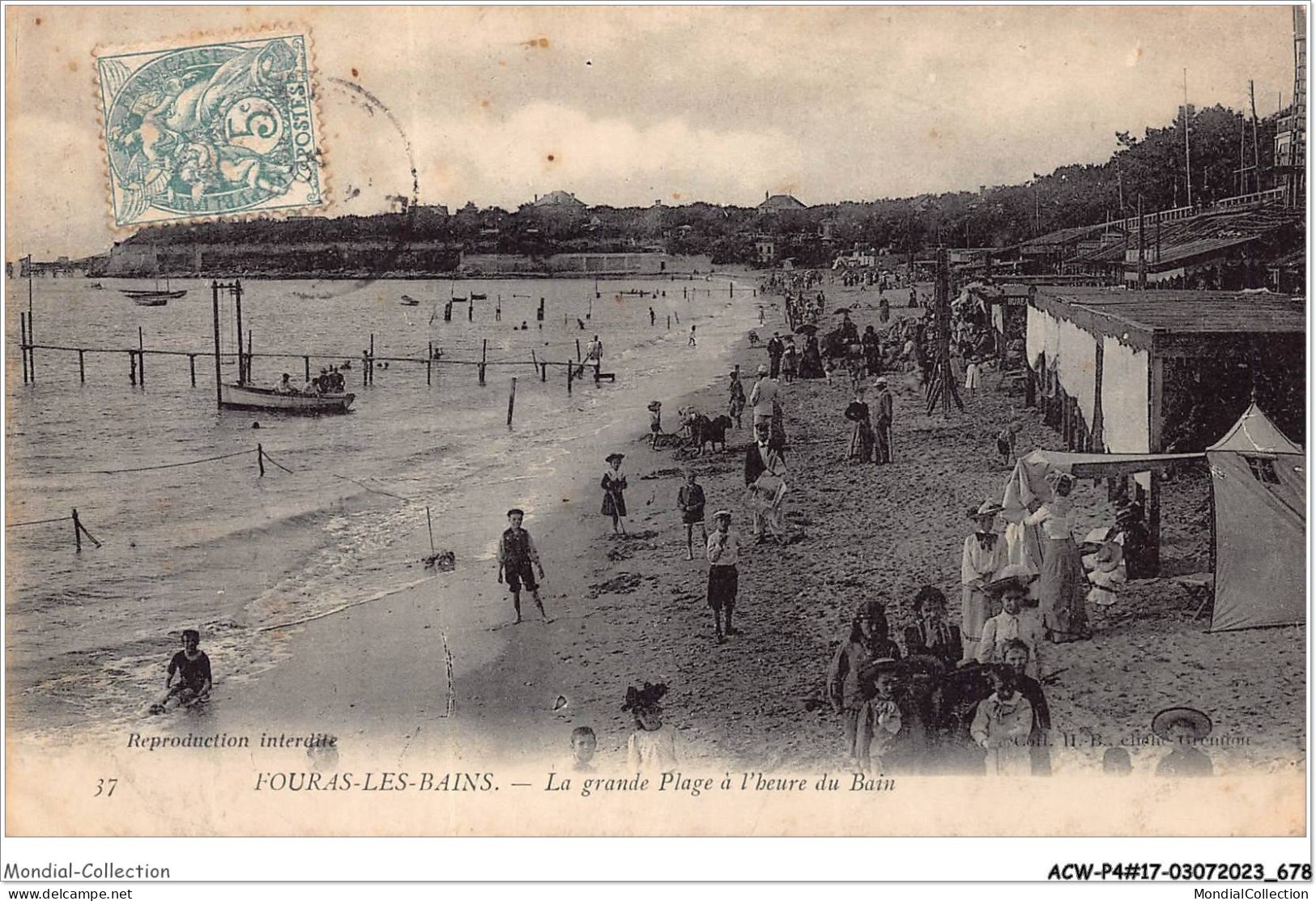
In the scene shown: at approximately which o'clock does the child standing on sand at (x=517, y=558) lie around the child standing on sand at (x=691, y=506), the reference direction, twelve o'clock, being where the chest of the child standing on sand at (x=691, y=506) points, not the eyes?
the child standing on sand at (x=517, y=558) is roughly at 2 o'clock from the child standing on sand at (x=691, y=506).

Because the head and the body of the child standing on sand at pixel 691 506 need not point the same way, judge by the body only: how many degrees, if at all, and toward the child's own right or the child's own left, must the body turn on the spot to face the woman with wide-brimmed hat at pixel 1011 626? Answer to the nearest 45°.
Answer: approximately 45° to the child's own left

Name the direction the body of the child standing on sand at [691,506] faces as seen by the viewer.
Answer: toward the camera

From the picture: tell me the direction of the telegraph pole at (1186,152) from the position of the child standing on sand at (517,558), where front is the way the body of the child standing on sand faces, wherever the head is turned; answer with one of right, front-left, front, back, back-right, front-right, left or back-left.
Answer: left

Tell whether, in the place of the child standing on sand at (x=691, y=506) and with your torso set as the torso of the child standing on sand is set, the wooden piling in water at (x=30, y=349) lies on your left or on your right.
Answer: on your right

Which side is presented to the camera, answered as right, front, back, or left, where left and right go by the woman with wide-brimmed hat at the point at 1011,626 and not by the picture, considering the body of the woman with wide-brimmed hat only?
front
